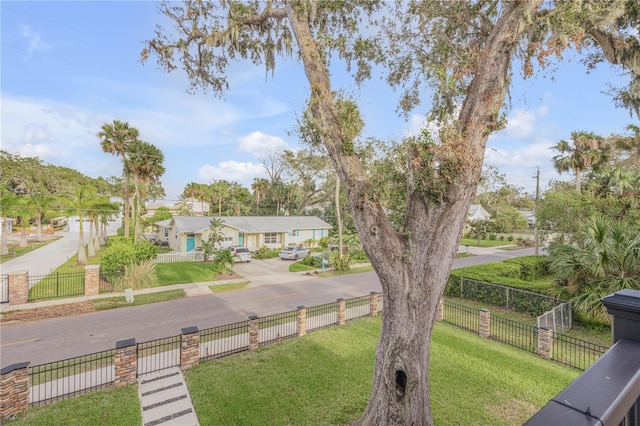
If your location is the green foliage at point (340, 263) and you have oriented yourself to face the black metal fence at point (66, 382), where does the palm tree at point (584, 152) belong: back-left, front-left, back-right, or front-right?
back-left

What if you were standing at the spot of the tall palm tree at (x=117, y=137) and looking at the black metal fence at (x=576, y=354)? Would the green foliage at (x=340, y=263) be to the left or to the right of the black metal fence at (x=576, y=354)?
left

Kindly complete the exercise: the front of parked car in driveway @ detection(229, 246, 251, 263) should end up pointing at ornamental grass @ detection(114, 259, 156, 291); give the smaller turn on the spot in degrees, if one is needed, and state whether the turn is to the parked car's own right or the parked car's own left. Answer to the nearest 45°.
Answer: approximately 135° to the parked car's own left

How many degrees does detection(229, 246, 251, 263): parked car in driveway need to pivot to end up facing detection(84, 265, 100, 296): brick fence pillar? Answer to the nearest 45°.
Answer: approximately 135° to its left

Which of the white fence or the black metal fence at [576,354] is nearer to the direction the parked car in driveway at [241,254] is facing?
the white fence

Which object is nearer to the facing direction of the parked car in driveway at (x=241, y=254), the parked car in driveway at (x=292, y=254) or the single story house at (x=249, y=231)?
the single story house

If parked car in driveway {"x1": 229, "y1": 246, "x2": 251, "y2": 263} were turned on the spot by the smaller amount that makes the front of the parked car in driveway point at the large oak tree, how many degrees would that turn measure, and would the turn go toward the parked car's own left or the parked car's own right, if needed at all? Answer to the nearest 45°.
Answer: approximately 180°

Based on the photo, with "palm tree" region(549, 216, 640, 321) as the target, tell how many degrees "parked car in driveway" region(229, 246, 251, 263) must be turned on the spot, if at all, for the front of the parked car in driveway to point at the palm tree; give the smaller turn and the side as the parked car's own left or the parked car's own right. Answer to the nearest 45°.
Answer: approximately 135° to the parked car's own right

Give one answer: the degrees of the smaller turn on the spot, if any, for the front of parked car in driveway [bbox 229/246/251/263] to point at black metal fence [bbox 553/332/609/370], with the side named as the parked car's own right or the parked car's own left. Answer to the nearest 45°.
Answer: approximately 135° to the parked car's own right

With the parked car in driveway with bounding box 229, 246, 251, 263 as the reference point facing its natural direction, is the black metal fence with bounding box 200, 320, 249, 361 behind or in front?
behind

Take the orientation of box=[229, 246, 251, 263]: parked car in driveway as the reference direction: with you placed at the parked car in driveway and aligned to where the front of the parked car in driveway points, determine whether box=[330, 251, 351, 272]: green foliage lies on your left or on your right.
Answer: on your right

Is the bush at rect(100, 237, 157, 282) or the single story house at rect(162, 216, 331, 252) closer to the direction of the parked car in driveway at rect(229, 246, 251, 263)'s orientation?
the single story house

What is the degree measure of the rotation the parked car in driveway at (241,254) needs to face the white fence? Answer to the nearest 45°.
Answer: approximately 90° to its left

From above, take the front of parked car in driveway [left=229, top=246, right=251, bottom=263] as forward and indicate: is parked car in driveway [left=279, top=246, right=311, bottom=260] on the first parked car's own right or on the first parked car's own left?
on the first parked car's own right

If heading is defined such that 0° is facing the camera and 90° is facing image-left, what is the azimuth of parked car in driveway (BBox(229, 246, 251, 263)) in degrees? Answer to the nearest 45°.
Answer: approximately 180°
